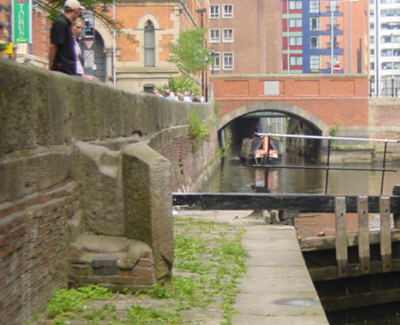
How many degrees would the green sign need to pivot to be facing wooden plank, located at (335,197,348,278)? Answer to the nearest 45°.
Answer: approximately 45° to its left

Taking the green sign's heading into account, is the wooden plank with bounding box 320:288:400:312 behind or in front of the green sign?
in front

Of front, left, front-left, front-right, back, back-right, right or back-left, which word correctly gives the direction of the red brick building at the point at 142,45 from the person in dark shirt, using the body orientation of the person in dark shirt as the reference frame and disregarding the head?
left

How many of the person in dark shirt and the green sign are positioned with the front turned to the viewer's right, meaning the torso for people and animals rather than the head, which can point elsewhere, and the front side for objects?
1

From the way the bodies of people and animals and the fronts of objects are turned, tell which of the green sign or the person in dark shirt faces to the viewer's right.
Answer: the person in dark shirt

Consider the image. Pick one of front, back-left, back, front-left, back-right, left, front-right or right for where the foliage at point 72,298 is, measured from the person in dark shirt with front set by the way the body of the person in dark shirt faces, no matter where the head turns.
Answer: right

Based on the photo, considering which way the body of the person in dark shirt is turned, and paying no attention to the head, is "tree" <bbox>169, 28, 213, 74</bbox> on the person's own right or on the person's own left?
on the person's own left

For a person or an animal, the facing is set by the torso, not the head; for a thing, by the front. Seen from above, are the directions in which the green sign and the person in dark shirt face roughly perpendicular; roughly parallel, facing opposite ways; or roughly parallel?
roughly perpendicular

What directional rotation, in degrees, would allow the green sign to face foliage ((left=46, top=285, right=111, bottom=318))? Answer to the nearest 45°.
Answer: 0° — it already faces it

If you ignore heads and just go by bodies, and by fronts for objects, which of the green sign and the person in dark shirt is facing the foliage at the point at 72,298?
the green sign

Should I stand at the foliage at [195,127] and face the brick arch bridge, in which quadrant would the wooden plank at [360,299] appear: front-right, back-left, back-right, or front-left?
back-right

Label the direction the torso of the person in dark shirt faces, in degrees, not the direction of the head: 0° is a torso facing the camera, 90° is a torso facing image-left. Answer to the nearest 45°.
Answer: approximately 270°

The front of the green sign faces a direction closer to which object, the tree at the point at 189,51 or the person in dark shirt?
the person in dark shirt
